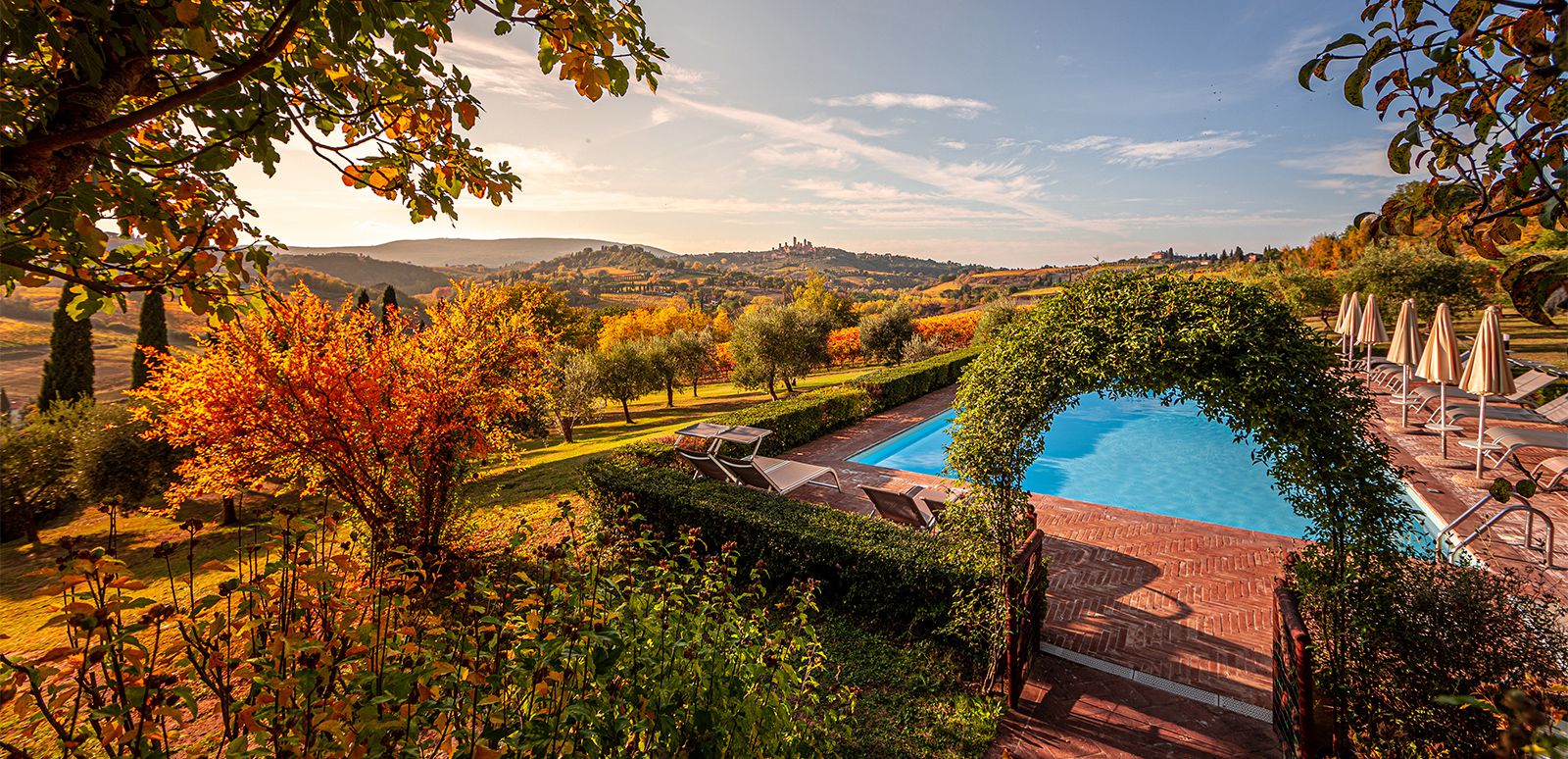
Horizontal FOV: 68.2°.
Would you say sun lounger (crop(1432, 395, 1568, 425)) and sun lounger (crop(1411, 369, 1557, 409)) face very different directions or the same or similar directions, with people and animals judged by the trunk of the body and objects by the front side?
same or similar directions

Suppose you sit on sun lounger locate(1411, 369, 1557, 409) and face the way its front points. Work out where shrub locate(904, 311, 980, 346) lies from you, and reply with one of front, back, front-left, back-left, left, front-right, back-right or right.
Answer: front-right

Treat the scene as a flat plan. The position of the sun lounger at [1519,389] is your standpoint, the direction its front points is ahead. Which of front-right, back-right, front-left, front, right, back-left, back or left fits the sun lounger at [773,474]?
front-left

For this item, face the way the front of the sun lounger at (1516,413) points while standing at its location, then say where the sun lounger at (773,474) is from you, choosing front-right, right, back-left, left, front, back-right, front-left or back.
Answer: front-left

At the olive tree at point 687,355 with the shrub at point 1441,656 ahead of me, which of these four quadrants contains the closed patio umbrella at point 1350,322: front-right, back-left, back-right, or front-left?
front-left

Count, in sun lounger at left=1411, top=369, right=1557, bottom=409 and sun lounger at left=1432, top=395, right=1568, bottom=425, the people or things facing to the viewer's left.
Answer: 2

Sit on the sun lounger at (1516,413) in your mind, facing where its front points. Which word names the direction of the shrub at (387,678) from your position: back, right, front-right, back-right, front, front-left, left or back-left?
left

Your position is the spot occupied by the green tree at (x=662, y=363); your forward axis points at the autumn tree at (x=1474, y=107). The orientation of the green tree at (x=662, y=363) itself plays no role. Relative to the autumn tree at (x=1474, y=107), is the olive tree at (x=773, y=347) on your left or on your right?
left

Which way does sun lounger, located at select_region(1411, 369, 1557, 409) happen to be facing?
to the viewer's left

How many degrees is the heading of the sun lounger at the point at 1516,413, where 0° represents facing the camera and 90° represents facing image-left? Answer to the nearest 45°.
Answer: approximately 90°
